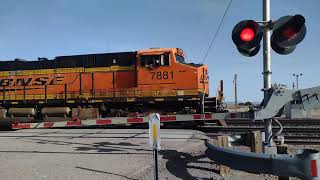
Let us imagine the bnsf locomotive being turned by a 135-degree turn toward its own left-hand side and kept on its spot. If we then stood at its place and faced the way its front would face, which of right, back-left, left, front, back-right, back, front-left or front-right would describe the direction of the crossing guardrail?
back-left

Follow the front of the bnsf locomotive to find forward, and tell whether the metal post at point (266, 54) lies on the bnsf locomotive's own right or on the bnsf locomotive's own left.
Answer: on the bnsf locomotive's own right

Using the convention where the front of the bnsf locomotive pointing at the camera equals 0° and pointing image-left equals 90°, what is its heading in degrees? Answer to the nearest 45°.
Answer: approximately 270°
